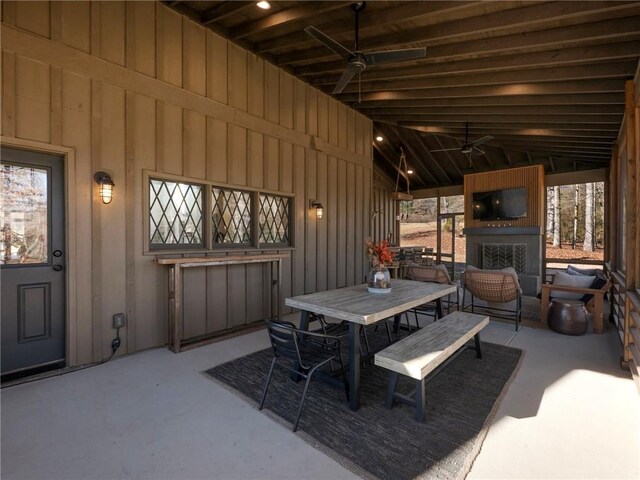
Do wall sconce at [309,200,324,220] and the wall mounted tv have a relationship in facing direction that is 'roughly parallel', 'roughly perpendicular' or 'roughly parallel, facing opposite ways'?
roughly perpendicular

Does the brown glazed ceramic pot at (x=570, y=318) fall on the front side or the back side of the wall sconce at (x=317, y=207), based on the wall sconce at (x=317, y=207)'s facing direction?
on the front side

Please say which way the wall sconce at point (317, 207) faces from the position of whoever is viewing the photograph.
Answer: facing the viewer and to the right of the viewer

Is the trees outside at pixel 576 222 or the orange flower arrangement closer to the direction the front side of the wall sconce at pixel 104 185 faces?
the orange flower arrangement

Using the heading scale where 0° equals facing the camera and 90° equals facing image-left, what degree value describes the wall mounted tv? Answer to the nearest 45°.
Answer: approximately 0°

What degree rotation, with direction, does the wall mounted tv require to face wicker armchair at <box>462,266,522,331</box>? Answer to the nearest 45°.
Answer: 0° — it already faces it

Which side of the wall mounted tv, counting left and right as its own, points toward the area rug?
front

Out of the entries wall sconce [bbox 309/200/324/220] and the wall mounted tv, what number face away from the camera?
0

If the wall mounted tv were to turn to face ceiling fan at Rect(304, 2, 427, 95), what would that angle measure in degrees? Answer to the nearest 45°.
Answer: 0° — it already faces it

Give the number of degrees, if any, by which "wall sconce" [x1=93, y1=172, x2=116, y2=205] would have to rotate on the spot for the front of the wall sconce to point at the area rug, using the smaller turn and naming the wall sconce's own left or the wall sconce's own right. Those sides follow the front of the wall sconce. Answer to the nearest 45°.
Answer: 0° — it already faces it

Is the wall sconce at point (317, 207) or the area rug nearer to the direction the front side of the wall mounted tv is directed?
the area rug

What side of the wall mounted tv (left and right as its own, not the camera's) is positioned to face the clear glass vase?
front

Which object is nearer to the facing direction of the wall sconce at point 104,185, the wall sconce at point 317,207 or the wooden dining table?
the wooden dining table

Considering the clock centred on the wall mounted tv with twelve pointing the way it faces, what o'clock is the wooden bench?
The wooden bench is roughly at 12 o'clock from the wall mounted tv.

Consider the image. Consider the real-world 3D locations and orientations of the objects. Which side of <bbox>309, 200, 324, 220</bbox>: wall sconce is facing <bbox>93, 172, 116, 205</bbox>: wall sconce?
right
